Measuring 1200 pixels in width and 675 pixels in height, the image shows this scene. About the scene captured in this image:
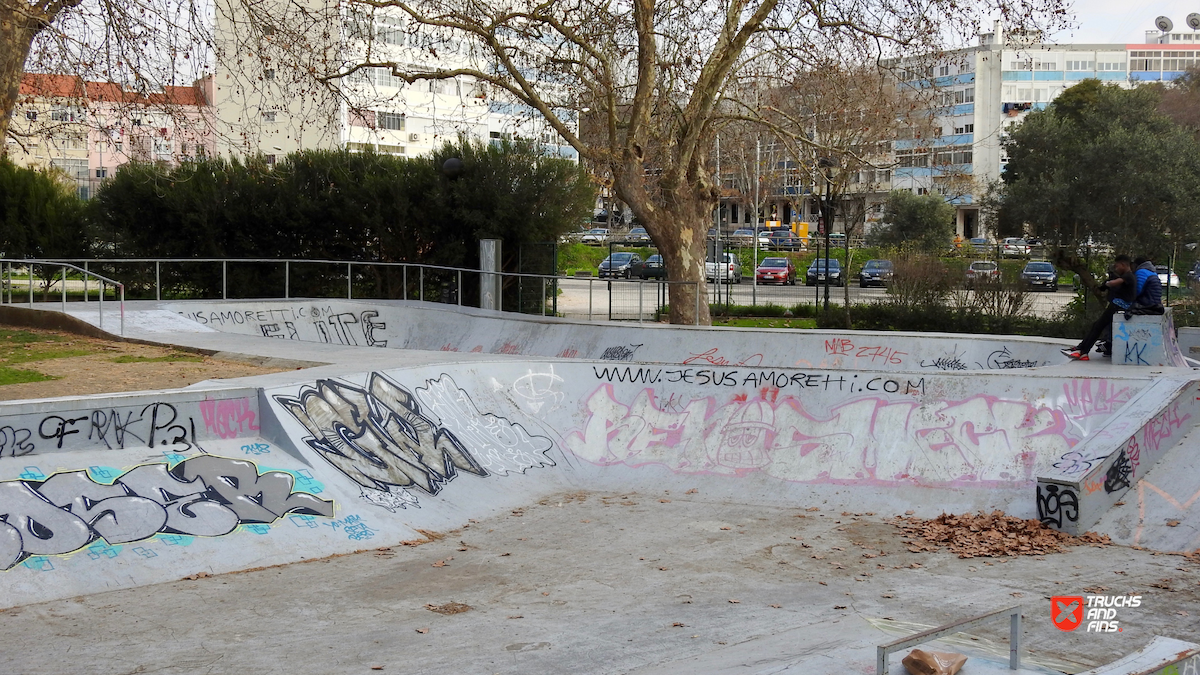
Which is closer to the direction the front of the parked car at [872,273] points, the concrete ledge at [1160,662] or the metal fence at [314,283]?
the concrete ledge

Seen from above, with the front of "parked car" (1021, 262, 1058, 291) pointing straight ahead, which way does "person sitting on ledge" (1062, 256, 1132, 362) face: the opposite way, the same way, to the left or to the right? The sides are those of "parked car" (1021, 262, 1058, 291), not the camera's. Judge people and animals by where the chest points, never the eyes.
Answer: to the right

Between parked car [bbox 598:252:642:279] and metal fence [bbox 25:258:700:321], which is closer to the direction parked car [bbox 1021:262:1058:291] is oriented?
the metal fence

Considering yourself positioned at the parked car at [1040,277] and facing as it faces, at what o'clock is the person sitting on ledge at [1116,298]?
The person sitting on ledge is roughly at 12 o'clock from the parked car.

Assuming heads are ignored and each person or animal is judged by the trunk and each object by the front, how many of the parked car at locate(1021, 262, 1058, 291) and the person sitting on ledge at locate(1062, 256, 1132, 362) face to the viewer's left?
1

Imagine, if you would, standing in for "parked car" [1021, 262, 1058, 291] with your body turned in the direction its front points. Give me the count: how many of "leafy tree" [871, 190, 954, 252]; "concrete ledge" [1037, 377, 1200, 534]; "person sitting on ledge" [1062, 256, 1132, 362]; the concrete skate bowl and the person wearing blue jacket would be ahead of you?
4

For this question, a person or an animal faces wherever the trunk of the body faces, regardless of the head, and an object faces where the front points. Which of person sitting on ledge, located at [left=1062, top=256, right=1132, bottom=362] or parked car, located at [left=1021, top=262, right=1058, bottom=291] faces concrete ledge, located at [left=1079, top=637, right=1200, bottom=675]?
the parked car

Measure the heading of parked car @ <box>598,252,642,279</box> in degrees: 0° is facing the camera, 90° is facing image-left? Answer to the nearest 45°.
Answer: approximately 45°

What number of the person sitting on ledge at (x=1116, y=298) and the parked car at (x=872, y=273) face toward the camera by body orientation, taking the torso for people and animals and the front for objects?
1

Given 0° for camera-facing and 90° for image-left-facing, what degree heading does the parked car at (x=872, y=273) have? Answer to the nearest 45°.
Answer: approximately 0°

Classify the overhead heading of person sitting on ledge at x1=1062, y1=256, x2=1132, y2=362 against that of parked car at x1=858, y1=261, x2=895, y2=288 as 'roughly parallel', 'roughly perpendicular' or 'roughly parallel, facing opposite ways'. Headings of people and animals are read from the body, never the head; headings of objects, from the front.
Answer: roughly perpendicular

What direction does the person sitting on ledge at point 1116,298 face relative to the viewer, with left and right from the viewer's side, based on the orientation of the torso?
facing to the left of the viewer
